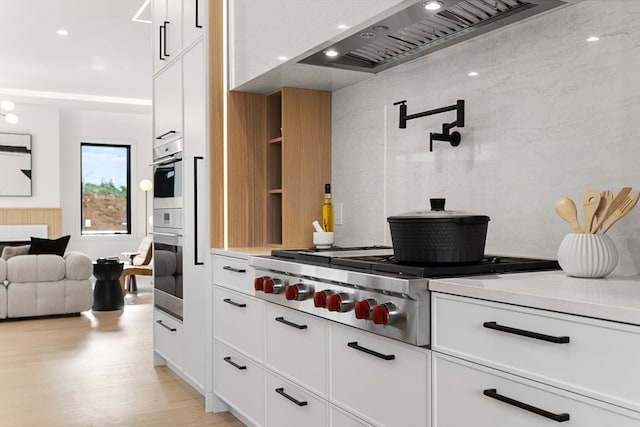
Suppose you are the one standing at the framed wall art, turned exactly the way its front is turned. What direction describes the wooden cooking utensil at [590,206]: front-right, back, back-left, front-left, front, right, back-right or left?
front

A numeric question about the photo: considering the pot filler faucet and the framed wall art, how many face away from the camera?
0

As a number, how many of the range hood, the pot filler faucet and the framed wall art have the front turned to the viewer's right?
0

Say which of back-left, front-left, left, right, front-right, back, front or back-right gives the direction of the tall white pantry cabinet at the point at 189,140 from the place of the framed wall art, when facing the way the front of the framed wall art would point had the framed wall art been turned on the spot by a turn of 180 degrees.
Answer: back

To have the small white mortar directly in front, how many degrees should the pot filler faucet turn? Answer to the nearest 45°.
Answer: approximately 90° to its right

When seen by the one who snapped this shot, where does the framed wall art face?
facing the viewer

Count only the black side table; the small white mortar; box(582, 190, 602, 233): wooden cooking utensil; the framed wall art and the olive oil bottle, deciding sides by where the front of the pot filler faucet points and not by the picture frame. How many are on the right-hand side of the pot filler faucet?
4

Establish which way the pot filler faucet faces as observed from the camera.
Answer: facing the viewer and to the left of the viewer

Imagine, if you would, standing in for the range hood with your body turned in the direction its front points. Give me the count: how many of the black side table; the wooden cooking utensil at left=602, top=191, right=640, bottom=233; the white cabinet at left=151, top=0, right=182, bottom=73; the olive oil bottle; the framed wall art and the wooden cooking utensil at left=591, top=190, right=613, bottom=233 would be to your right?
4
